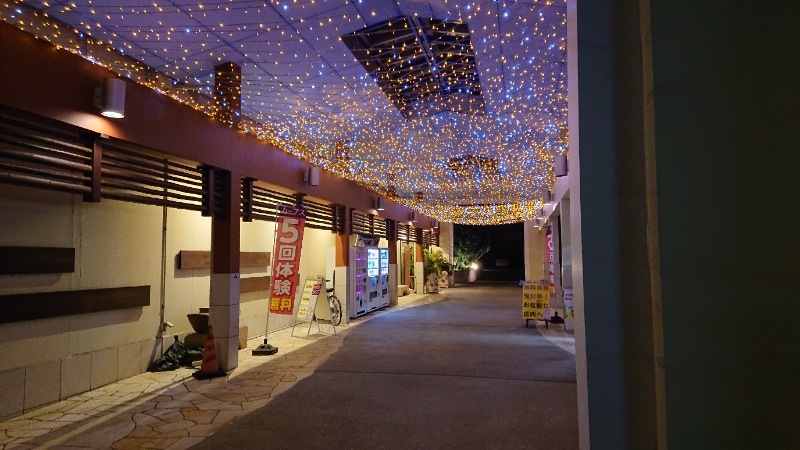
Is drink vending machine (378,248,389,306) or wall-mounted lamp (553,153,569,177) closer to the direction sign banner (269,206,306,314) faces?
the wall-mounted lamp

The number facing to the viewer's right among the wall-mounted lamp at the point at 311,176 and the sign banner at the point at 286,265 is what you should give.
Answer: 1

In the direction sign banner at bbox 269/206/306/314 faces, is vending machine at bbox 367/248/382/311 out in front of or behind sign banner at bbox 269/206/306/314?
behind

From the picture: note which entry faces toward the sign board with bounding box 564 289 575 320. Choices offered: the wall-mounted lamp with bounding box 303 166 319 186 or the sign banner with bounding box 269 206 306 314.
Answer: the wall-mounted lamp

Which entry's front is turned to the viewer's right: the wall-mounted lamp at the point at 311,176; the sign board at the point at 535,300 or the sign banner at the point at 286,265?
the wall-mounted lamp

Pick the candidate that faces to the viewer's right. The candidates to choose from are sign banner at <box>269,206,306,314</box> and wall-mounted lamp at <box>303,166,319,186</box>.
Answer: the wall-mounted lamp

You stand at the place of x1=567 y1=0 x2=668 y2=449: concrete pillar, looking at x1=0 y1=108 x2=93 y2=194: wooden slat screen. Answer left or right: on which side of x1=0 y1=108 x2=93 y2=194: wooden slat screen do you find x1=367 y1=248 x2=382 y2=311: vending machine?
right

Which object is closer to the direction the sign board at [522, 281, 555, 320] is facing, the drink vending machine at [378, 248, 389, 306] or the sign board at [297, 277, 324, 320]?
the sign board

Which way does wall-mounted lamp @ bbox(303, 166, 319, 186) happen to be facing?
to the viewer's right

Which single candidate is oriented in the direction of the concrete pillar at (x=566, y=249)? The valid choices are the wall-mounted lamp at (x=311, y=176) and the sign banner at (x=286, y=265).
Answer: the wall-mounted lamp
